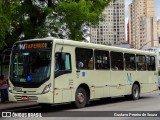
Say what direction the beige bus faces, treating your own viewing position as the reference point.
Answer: facing the viewer and to the left of the viewer

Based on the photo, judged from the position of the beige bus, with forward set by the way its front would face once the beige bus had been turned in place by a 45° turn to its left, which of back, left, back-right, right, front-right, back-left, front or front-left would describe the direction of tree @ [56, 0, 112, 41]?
back

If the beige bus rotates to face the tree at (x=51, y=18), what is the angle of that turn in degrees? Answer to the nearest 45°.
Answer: approximately 135° to its right
